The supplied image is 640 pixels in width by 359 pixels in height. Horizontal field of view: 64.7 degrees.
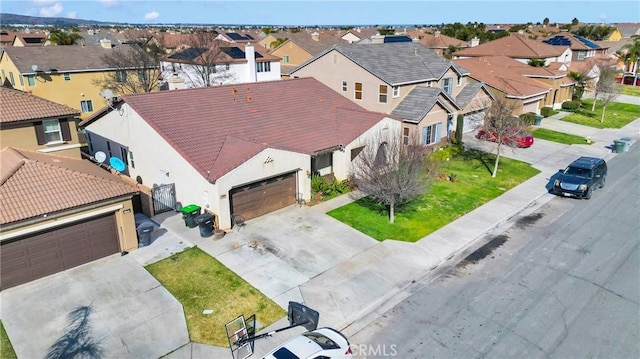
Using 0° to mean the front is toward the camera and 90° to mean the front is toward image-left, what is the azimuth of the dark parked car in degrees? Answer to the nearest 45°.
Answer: approximately 45°

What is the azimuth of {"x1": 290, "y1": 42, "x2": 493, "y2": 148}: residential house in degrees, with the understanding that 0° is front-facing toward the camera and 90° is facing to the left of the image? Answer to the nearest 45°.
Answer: approximately 315°

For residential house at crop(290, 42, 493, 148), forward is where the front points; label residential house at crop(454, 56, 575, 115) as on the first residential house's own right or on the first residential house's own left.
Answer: on the first residential house's own left

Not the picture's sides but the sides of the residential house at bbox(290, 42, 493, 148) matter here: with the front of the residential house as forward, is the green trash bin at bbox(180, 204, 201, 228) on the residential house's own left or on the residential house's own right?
on the residential house's own right
